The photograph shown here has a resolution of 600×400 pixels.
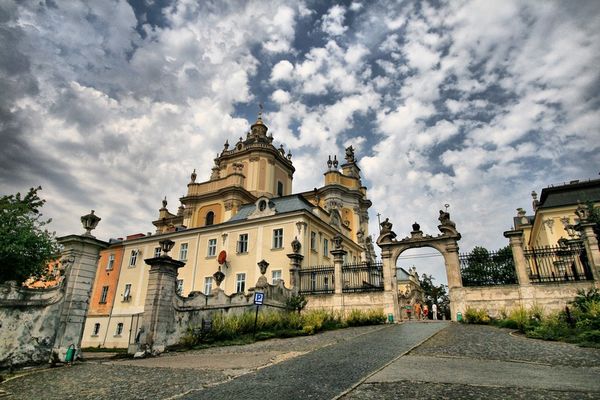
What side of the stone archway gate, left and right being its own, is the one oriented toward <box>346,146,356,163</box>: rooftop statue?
back

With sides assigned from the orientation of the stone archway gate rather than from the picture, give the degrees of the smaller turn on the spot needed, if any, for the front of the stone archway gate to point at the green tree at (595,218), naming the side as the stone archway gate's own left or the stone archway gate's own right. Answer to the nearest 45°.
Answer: approximately 90° to the stone archway gate's own left

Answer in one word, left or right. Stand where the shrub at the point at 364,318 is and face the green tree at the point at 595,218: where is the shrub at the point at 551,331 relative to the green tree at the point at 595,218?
right

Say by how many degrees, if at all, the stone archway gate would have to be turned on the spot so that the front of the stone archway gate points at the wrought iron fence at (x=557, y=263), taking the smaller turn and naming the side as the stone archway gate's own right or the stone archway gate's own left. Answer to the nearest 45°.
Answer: approximately 90° to the stone archway gate's own left

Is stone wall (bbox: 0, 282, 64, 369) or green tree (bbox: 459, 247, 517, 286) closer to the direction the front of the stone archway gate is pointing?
the stone wall

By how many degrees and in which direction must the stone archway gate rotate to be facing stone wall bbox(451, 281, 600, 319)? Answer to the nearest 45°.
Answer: approximately 90° to its left

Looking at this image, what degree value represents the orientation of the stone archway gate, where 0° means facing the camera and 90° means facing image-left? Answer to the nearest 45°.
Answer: approximately 0°

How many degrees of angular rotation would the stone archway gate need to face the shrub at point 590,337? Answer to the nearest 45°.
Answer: approximately 45° to its left

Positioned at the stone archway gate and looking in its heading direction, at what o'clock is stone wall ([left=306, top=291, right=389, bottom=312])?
The stone wall is roughly at 3 o'clock from the stone archway gate.

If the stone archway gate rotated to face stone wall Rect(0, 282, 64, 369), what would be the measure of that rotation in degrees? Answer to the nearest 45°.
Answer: approximately 45° to its right

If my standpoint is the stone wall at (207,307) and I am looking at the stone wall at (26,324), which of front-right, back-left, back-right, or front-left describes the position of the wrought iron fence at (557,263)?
back-left
